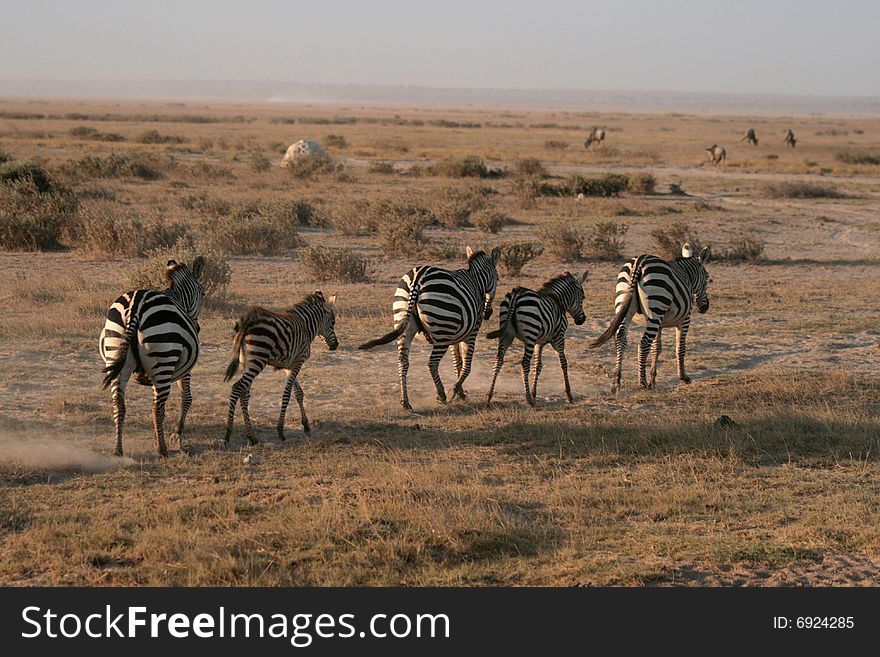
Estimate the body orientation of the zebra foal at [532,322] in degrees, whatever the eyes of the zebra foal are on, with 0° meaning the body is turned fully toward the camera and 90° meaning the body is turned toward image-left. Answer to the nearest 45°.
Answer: approximately 225°

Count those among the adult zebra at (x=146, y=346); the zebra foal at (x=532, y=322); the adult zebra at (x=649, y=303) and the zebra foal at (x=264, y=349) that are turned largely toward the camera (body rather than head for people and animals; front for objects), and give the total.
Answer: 0

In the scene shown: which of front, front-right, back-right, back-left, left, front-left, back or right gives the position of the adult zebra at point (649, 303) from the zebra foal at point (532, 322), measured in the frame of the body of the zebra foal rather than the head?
front

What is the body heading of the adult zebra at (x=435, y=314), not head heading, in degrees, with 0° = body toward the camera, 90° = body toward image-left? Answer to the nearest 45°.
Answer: approximately 225°

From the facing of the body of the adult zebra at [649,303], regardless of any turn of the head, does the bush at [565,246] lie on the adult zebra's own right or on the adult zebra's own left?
on the adult zebra's own left

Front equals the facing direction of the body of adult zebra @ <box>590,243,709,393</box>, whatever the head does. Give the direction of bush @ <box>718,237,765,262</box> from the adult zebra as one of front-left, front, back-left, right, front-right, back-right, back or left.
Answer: front-left

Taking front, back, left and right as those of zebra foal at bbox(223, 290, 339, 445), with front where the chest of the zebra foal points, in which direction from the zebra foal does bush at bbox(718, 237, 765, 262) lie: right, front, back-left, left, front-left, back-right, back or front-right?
front

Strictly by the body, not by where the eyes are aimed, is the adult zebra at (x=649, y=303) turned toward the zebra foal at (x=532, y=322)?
no

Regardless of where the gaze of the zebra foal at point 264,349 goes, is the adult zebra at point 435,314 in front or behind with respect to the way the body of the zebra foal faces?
in front

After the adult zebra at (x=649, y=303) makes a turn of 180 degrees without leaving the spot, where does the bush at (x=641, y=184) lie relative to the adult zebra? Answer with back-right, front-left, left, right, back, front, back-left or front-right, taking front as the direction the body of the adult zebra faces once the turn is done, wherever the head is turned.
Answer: back-right

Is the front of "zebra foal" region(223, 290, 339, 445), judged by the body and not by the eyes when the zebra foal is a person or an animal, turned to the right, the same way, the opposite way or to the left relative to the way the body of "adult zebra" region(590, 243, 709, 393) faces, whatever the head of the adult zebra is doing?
the same way

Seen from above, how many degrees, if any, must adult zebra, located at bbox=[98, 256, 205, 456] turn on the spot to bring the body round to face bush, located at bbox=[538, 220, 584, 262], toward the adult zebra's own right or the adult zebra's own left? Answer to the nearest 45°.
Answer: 0° — it already faces it

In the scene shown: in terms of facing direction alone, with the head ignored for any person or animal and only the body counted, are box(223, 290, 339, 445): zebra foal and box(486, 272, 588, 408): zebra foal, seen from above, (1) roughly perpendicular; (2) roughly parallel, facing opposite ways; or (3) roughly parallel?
roughly parallel

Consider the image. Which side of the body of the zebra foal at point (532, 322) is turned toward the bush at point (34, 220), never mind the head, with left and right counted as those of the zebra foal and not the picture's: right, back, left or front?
left

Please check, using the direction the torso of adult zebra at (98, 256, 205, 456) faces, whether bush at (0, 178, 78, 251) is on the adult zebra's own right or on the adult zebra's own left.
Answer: on the adult zebra's own left

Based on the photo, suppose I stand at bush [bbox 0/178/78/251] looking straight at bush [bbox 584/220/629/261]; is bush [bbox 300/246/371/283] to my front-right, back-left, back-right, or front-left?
front-right

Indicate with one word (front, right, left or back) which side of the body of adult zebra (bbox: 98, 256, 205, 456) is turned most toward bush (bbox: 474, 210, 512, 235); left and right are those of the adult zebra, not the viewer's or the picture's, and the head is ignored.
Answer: front
